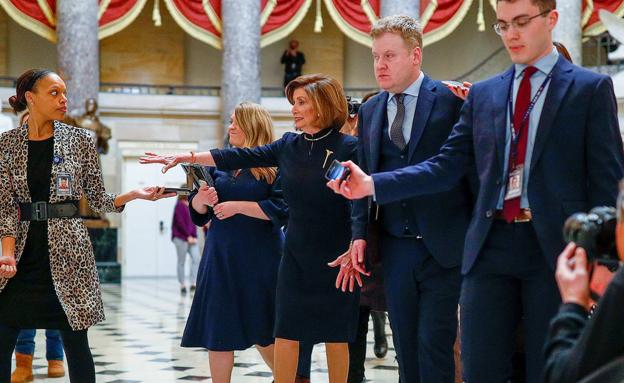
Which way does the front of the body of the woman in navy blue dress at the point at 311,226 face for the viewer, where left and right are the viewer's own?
facing the viewer and to the left of the viewer

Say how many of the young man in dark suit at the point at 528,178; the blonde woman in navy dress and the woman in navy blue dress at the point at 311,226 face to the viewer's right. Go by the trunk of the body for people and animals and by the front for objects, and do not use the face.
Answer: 0

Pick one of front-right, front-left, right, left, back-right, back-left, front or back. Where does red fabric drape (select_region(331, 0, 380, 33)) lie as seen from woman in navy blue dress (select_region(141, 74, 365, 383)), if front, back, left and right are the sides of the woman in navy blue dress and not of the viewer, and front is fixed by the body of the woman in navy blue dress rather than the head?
back-right

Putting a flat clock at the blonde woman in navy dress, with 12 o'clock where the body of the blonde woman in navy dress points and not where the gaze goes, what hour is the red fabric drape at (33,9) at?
The red fabric drape is roughly at 4 o'clock from the blonde woman in navy dress.

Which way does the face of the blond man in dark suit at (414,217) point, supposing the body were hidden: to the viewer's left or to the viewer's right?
to the viewer's left

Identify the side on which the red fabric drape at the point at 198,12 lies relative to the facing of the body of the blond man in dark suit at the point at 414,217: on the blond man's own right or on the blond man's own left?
on the blond man's own right

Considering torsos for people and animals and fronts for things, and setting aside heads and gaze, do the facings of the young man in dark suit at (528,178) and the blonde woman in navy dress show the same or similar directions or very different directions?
same or similar directions

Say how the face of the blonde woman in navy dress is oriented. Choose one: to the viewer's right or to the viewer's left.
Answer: to the viewer's left

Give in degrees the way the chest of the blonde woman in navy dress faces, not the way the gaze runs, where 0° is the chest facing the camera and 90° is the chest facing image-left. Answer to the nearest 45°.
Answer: approximately 45°

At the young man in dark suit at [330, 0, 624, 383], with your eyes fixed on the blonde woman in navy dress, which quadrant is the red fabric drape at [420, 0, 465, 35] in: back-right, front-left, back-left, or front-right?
front-right

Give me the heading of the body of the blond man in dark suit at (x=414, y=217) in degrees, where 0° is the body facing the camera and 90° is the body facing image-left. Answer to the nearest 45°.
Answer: approximately 45°

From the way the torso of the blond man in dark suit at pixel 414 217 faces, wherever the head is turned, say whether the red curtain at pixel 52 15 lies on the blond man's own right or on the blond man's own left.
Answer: on the blond man's own right

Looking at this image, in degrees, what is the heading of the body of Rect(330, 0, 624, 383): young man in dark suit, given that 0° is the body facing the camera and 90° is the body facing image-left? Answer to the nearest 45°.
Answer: approximately 45°

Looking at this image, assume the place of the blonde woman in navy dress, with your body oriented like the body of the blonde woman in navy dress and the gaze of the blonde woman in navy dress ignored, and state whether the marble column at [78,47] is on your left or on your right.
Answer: on your right

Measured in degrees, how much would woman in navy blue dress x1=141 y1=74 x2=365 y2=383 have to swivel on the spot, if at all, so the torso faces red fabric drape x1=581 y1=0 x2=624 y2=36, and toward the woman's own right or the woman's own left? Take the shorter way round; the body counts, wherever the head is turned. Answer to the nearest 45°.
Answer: approximately 180°
